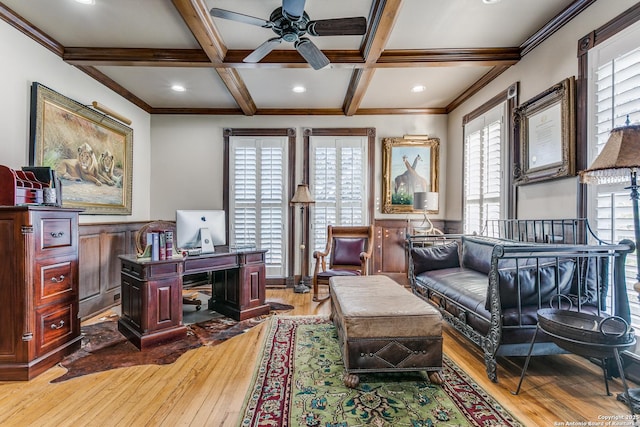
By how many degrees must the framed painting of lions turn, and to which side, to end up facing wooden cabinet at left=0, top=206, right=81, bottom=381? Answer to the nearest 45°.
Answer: approximately 45° to its right

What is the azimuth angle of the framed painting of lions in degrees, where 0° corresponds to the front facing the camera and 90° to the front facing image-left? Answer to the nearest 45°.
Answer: approximately 315°

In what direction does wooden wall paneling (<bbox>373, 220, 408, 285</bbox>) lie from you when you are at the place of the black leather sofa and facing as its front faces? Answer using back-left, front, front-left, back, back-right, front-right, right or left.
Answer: right

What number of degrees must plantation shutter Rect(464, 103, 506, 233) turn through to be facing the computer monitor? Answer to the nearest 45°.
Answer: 0° — it already faces it

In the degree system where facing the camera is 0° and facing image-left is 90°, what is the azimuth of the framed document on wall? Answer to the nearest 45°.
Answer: approximately 45°

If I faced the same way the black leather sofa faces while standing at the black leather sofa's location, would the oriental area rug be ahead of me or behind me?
ahead

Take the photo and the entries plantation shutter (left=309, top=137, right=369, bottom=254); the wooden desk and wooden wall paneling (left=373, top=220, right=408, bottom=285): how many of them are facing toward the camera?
2

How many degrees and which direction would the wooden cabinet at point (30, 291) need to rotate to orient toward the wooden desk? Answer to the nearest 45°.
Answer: approximately 45° to its left

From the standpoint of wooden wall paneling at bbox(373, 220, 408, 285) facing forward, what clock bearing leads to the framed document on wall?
The framed document on wall is roughly at 11 o'clock from the wooden wall paneling.

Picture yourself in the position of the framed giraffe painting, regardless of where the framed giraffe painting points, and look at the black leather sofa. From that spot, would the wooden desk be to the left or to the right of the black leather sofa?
right

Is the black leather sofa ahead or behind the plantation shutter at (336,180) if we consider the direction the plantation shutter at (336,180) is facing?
ahead

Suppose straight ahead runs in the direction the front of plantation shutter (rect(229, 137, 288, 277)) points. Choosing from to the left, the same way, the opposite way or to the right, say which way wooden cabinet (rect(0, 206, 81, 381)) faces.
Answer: to the left

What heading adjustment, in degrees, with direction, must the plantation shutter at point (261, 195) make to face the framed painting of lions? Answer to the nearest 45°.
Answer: approximately 45° to its right
